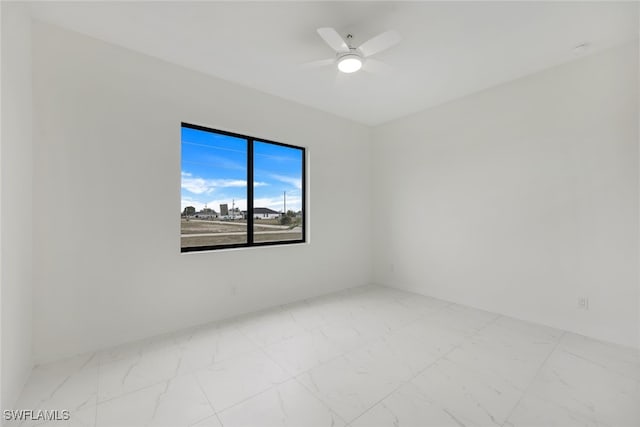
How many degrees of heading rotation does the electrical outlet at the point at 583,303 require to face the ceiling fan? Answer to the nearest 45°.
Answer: approximately 45° to its right
